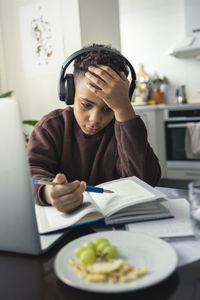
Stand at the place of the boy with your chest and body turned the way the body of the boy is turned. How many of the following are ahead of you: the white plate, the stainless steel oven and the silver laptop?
2

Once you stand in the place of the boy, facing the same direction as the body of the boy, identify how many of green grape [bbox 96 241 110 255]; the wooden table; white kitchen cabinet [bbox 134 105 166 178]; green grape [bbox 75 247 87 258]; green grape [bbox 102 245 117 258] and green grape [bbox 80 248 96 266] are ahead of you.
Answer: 5

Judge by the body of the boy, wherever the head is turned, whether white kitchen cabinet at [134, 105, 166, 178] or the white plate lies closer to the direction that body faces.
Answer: the white plate

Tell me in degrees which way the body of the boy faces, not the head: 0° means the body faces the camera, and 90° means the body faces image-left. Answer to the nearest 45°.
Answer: approximately 0°

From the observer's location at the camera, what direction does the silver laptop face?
facing away from the viewer and to the right of the viewer

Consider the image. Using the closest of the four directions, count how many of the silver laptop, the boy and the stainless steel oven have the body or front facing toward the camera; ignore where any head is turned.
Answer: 2

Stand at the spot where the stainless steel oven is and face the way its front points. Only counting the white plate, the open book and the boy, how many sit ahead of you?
3

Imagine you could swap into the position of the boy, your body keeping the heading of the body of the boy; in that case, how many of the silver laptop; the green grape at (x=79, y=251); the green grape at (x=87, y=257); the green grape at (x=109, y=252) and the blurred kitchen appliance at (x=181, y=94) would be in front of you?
4

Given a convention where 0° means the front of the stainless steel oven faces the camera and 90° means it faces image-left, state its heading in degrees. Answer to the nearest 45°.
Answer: approximately 0°
